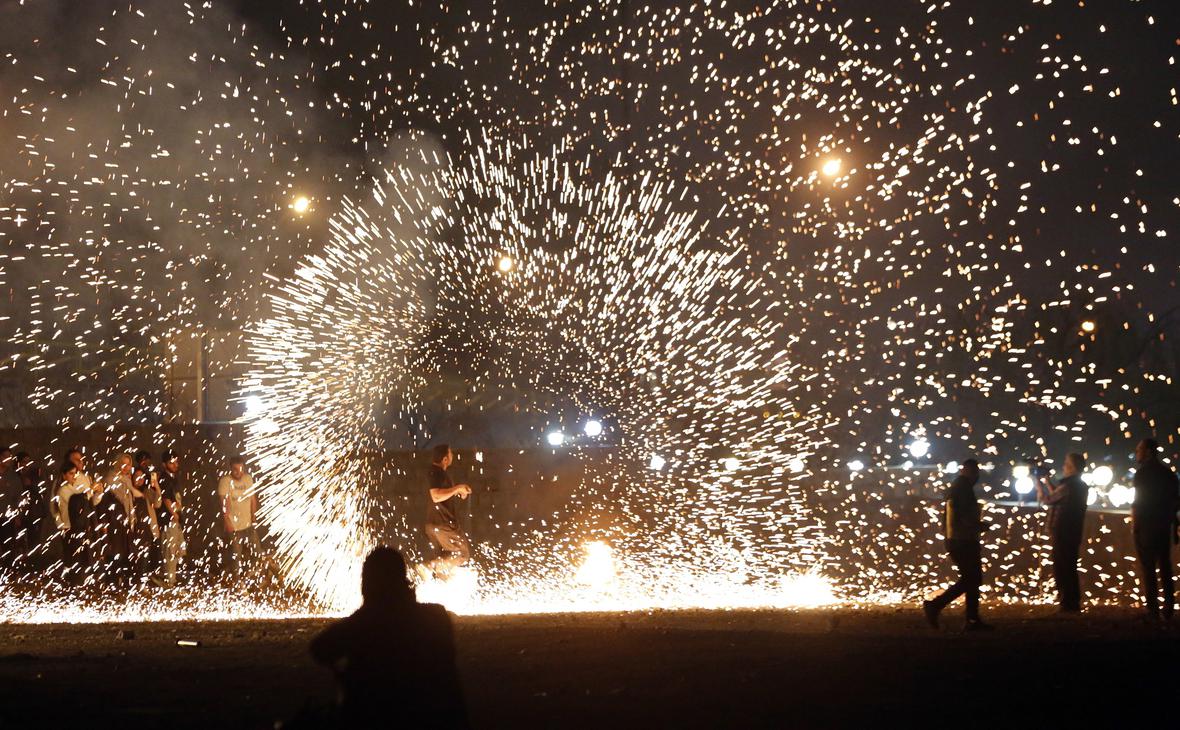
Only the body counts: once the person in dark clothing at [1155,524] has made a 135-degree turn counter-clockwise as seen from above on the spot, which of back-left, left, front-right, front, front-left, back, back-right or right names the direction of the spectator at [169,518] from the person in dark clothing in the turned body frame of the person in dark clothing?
right

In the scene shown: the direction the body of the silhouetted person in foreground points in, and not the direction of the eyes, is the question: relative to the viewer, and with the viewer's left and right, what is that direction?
facing away from the viewer

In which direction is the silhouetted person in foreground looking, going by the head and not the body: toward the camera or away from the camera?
away from the camera

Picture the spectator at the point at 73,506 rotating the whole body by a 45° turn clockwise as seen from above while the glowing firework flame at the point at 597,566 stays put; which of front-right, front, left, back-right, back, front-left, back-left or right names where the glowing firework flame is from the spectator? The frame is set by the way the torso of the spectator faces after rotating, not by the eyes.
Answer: left

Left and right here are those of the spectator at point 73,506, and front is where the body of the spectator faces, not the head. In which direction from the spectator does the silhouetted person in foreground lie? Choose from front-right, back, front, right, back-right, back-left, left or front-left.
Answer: front-right

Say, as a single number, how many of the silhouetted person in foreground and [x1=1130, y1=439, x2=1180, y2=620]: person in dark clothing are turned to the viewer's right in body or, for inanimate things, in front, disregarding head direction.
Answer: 0

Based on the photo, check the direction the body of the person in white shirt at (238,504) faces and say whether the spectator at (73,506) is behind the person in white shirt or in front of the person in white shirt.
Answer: behind

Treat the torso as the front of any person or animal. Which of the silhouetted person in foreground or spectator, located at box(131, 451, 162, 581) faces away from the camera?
the silhouetted person in foreground

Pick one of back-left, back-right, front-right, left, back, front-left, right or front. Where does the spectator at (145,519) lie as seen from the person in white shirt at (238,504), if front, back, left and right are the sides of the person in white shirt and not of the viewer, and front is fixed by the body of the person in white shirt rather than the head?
right

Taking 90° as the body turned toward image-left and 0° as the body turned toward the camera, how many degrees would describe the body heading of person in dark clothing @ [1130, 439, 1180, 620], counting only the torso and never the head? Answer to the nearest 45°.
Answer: approximately 135°

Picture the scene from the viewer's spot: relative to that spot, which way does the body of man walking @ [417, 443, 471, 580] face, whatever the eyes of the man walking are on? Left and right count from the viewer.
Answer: facing to the right of the viewer

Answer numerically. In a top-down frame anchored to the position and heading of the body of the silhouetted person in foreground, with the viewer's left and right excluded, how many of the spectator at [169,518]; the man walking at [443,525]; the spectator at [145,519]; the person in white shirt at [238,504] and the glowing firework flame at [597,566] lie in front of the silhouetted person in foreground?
5

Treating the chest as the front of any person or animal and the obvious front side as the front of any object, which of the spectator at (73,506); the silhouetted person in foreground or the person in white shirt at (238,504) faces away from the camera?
the silhouetted person in foreground
